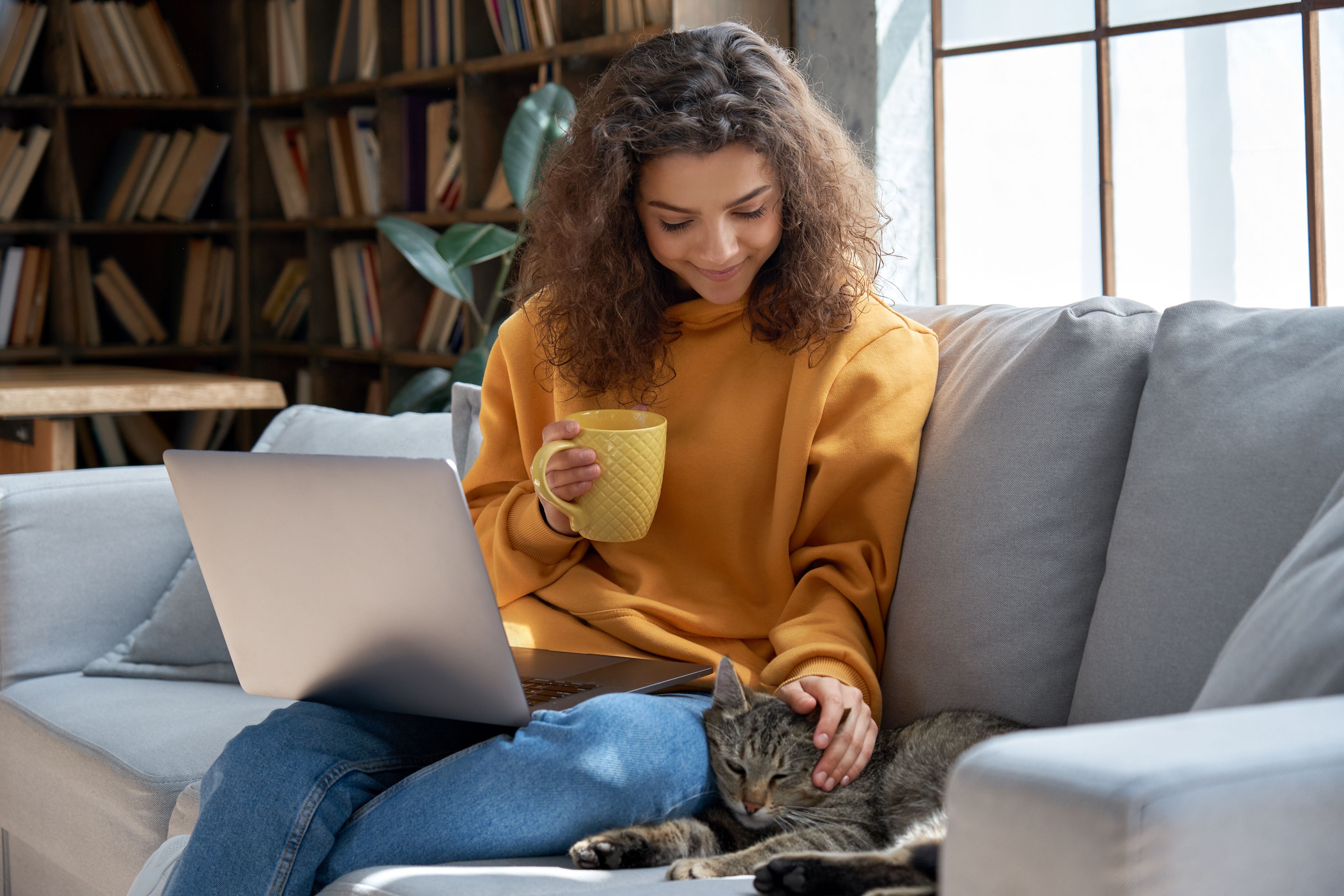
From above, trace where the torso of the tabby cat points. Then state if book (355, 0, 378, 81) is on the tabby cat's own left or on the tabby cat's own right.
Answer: on the tabby cat's own right

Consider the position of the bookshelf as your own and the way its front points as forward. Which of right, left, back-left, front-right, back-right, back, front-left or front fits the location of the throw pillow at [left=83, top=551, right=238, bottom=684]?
front

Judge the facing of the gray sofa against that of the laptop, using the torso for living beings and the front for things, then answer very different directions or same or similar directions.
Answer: very different directions

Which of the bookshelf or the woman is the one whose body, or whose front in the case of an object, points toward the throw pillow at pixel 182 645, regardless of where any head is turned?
the bookshelf

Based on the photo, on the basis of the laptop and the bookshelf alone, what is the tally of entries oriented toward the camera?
1

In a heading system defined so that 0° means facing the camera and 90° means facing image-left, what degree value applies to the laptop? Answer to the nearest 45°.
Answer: approximately 225°

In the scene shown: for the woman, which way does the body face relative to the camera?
toward the camera

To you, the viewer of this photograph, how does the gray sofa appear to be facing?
facing the viewer and to the left of the viewer

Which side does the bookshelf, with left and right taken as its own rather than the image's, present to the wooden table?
front

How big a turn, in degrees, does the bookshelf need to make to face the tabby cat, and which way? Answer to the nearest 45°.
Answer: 0° — it already faces it

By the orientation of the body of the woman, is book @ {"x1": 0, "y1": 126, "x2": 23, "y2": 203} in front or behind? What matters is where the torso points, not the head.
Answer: behind

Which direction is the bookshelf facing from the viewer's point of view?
toward the camera
